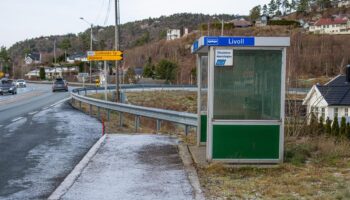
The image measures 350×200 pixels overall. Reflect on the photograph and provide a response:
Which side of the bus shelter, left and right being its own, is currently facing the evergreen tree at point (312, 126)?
right

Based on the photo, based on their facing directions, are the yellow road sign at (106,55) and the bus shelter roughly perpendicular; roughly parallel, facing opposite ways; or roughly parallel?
roughly perpendicular

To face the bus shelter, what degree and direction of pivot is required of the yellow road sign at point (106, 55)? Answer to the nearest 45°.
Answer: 0° — it already faces it

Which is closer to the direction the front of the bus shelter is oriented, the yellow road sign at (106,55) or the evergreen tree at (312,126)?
the yellow road sign

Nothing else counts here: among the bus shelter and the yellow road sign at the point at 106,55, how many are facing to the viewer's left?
1

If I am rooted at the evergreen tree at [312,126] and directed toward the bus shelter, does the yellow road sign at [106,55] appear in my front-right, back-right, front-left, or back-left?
back-right

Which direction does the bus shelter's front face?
to the viewer's left

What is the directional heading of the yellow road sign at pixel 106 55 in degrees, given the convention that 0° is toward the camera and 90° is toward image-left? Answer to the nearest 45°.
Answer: approximately 0°

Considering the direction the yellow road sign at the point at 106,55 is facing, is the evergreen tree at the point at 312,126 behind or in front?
in front
